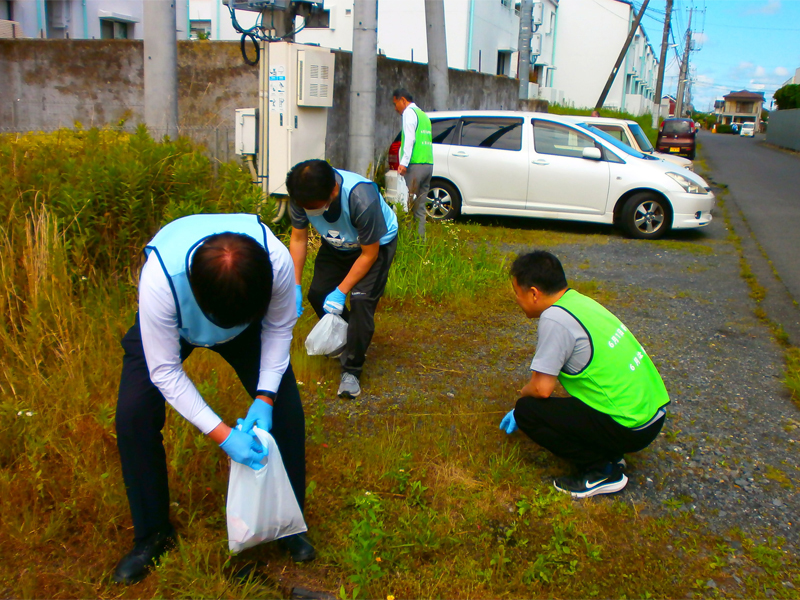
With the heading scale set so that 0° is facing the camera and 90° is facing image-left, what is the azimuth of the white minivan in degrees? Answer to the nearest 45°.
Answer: approximately 270°

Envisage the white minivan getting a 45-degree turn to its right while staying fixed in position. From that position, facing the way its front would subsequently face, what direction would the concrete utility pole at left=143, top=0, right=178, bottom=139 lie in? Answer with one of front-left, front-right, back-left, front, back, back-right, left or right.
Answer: right

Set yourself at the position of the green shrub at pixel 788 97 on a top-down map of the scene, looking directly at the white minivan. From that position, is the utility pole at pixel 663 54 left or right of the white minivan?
right

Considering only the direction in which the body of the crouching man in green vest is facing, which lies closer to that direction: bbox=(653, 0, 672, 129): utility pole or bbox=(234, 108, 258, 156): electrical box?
the electrical box

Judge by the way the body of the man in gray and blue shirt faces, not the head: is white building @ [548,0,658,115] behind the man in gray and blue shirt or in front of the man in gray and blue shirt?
behind

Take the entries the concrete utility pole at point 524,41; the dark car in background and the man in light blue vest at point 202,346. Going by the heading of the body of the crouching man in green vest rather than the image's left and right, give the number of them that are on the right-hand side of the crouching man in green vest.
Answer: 2

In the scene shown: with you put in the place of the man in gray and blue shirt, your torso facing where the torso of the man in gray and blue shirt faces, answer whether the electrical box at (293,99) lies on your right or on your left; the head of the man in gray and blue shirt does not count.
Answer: on your right

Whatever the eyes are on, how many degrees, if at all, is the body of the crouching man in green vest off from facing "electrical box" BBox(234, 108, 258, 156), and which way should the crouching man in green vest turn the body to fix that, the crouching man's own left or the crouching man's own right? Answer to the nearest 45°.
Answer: approximately 45° to the crouching man's own right

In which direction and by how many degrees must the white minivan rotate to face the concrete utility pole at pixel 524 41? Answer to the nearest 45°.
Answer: approximately 90° to its left

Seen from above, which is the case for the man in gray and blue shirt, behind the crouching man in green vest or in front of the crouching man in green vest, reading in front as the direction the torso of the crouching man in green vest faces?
in front

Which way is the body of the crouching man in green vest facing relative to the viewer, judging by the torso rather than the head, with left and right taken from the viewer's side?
facing to the left of the viewer

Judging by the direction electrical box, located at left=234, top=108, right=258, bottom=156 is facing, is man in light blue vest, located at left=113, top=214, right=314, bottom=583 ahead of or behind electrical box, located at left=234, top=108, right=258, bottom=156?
ahead
